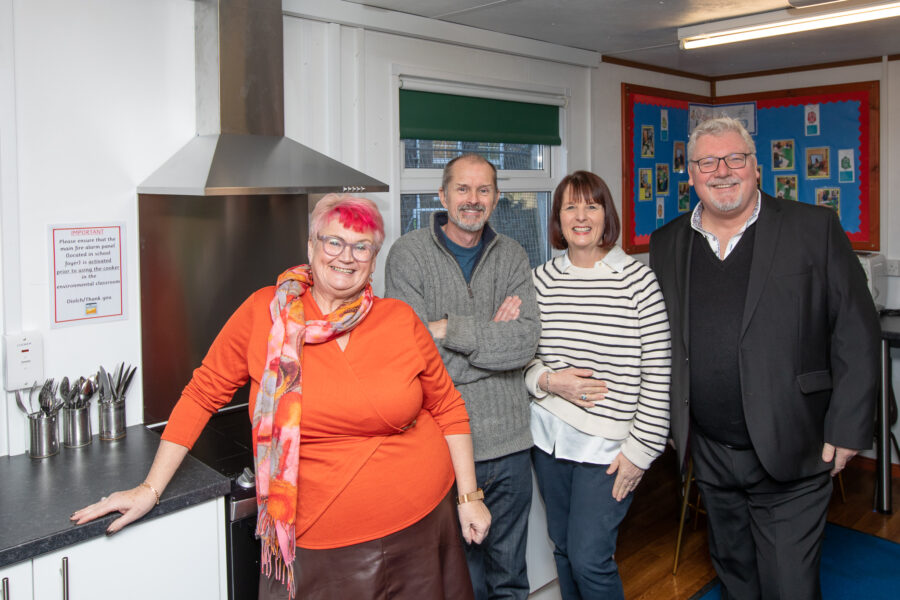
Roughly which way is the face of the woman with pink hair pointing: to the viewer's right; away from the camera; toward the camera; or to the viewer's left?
toward the camera

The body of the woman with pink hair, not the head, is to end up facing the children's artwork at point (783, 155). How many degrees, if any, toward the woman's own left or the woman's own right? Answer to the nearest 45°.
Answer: approximately 135° to the woman's own left

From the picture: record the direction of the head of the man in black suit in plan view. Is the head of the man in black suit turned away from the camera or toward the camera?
toward the camera

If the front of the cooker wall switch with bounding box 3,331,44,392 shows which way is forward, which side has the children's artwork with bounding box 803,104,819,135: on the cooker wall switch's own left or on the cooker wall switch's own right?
on the cooker wall switch's own left

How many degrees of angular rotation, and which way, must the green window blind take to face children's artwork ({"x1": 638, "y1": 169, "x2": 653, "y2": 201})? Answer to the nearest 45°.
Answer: approximately 90° to its left

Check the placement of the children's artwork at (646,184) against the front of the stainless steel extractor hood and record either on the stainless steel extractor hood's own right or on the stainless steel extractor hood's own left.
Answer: on the stainless steel extractor hood's own left

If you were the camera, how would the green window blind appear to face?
facing the viewer and to the right of the viewer

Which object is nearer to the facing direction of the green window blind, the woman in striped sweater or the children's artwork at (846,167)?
the woman in striped sweater

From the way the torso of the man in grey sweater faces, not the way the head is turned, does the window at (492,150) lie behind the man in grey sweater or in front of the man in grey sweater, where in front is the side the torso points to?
behind

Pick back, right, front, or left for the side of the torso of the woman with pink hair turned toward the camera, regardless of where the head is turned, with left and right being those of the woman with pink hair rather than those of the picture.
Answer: front

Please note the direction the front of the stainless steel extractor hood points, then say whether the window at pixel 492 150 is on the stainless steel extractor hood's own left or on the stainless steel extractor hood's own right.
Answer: on the stainless steel extractor hood's own left

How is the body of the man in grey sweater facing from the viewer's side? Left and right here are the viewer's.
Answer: facing the viewer

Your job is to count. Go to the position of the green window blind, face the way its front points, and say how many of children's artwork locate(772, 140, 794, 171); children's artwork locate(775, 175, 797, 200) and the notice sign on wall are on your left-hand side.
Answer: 2

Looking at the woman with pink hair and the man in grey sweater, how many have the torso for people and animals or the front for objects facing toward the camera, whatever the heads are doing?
2

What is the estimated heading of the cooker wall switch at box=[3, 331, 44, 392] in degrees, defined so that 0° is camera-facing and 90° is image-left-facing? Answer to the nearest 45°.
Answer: approximately 315°
